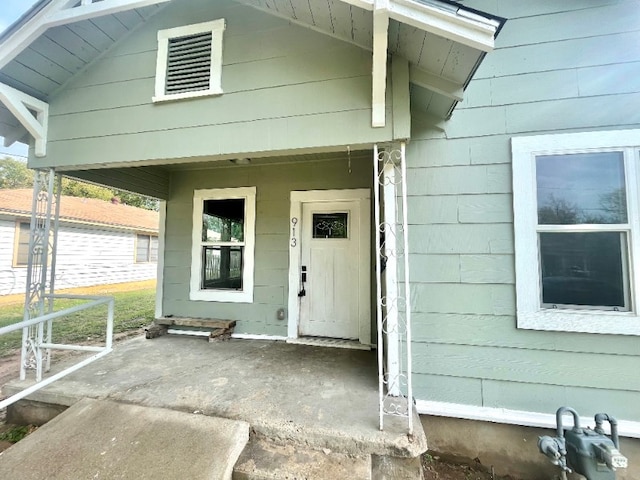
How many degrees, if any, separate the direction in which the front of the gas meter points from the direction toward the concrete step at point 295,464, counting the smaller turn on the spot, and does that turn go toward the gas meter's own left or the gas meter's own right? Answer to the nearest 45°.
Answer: approximately 90° to the gas meter's own right

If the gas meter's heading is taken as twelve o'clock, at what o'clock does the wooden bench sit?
The wooden bench is roughly at 4 o'clock from the gas meter.

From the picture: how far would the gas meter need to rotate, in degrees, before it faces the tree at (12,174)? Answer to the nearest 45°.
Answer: approximately 135° to its right

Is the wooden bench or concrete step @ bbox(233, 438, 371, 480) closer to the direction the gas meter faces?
the concrete step

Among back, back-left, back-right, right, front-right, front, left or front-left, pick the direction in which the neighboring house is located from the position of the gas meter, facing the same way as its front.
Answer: back-right

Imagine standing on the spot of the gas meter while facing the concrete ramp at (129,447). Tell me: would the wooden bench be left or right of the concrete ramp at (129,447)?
right

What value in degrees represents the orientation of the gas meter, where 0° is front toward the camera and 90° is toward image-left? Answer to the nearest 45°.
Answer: approximately 315°
